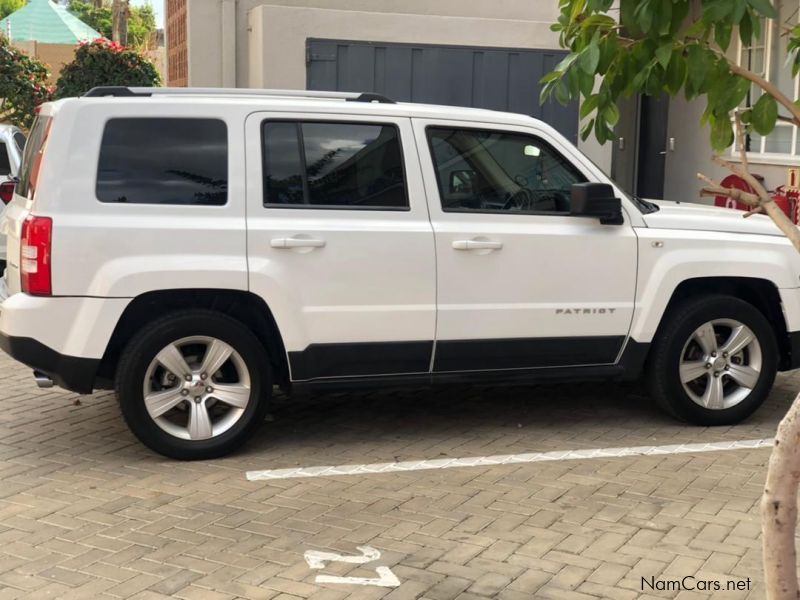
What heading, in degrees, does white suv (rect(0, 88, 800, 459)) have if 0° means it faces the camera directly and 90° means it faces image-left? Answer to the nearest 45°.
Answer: approximately 270°

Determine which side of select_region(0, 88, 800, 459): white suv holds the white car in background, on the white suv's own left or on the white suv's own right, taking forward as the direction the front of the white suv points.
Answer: on the white suv's own left

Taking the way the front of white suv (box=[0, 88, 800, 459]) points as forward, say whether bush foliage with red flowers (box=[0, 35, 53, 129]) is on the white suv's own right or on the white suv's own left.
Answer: on the white suv's own left

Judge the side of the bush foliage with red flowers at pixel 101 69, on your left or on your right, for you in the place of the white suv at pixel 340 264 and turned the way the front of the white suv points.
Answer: on your left
